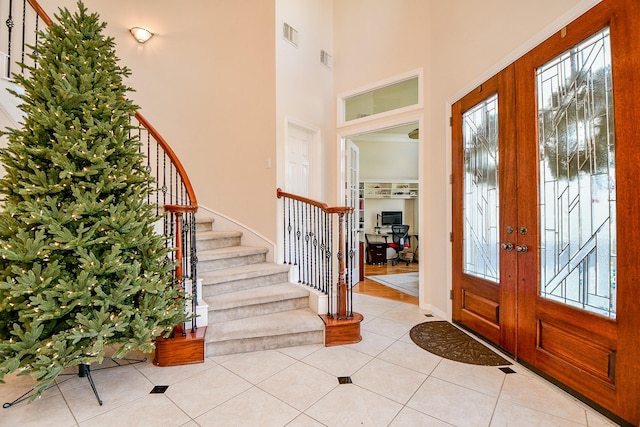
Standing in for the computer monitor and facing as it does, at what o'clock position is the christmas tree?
The christmas tree is roughly at 2 o'clock from the computer monitor.

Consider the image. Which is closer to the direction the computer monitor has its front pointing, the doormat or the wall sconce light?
the doormat

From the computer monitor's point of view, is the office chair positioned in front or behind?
in front

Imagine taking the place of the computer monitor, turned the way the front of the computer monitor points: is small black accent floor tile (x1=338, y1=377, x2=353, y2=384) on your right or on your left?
on your right

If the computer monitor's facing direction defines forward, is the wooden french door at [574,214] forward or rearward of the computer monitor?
forward

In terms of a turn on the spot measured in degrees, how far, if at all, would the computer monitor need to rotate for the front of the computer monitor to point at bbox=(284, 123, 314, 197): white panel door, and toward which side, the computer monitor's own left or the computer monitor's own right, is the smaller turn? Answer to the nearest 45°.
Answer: approximately 45° to the computer monitor's own right

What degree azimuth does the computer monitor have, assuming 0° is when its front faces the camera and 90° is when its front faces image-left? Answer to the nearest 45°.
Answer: approximately 315°
